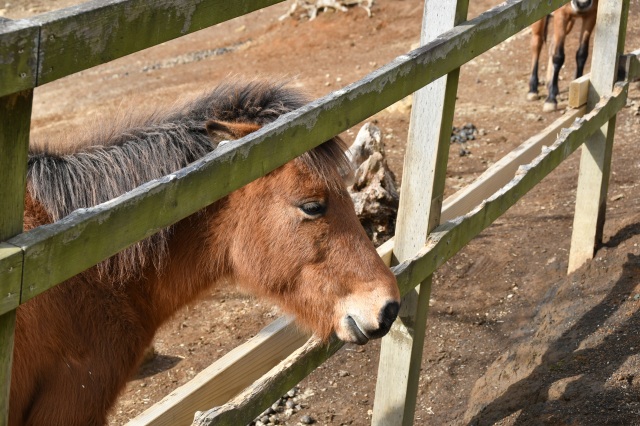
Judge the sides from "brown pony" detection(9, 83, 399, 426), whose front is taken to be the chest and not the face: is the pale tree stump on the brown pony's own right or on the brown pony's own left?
on the brown pony's own left

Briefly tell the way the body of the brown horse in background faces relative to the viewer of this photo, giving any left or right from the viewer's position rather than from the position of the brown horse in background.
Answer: facing the viewer and to the right of the viewer

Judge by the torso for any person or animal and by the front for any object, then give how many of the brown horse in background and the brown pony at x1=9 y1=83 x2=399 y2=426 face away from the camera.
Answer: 0

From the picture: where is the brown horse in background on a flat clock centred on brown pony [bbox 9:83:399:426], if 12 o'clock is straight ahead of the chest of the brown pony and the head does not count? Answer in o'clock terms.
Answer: The brown horse in background is roughly at 10 o'clock from the brown pony.

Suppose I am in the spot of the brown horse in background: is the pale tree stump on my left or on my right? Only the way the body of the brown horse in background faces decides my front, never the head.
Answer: on my right

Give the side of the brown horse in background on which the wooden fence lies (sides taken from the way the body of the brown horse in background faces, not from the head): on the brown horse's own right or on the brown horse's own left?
on the brown horse's own right

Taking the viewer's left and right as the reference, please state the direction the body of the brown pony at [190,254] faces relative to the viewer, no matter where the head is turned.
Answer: facing to the right of the viewer
